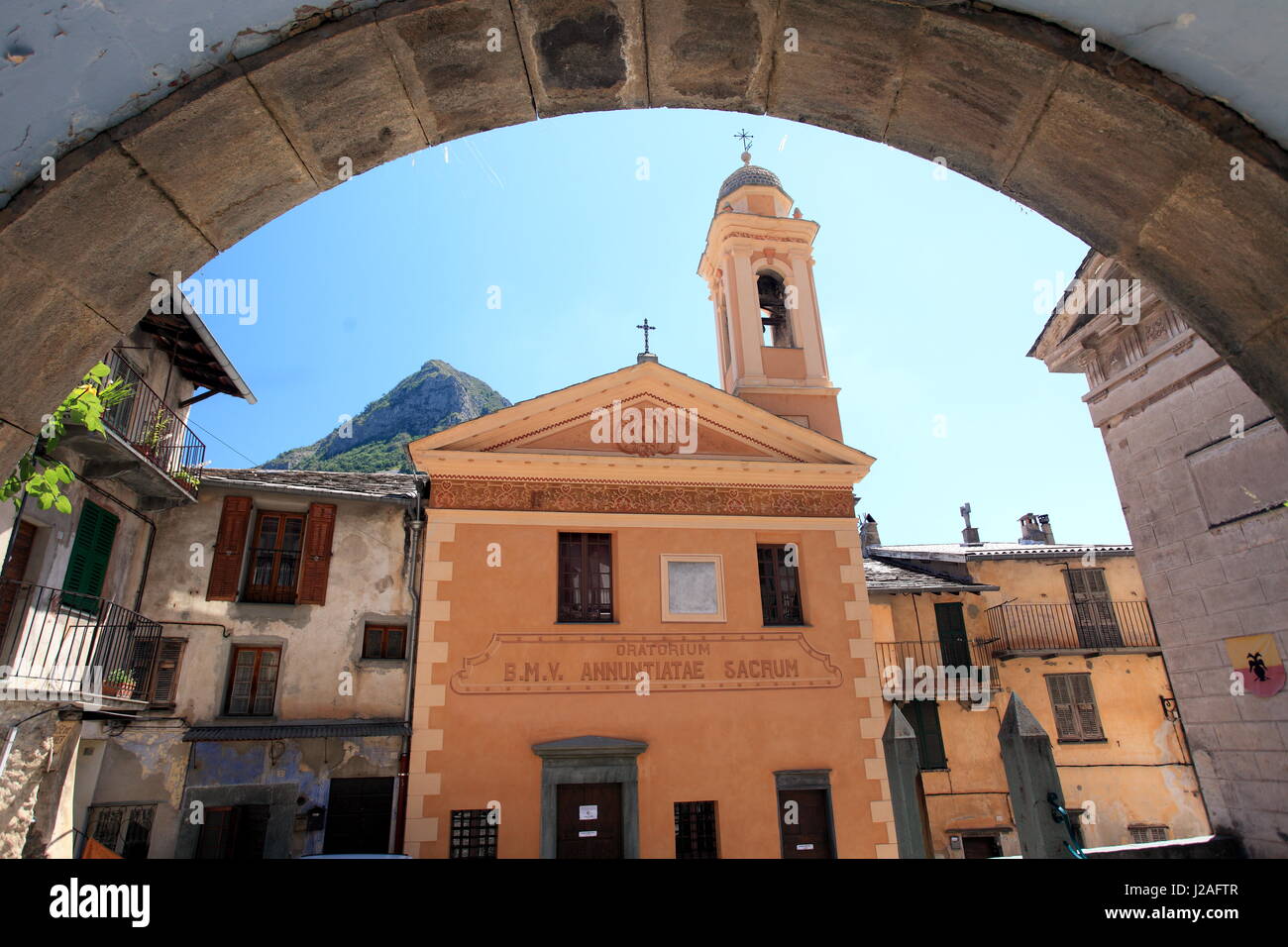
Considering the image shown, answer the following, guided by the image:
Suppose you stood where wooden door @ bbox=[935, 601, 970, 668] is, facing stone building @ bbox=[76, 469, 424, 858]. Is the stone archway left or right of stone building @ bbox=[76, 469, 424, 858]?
left

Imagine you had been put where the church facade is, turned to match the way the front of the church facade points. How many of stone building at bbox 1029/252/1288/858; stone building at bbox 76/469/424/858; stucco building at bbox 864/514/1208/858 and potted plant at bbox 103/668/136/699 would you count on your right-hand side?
2

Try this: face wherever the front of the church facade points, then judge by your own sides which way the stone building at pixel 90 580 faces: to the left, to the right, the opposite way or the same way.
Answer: to the left

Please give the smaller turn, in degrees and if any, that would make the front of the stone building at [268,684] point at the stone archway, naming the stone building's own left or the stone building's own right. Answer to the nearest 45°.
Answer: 0° — it already faces it

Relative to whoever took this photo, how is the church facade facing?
facing the viewer

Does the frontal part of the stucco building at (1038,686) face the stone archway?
yes

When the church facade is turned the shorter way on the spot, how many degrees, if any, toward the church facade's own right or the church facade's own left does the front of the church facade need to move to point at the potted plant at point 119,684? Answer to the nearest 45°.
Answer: approximately 90° to the church facade's own right

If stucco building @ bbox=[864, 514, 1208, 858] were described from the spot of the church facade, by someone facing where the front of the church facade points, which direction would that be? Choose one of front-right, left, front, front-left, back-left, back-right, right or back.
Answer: back-left

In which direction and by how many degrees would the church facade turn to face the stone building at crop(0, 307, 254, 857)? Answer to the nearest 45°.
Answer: approximately 90° to its right

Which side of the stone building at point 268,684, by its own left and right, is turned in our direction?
front

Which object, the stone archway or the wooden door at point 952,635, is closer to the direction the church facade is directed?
the stone archway

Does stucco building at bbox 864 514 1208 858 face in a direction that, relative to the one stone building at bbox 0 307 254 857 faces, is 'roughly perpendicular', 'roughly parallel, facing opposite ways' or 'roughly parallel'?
roughly perpendicular

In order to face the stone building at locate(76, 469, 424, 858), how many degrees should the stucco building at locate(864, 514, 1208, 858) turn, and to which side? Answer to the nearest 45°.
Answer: approximately 45° to its right

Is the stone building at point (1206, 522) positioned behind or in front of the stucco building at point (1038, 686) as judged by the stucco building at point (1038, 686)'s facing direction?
in front

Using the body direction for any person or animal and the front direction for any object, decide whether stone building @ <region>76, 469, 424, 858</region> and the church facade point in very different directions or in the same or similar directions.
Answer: same or similar directions

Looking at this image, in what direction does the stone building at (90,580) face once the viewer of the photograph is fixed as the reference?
facing the viewer and to the right of the viewer

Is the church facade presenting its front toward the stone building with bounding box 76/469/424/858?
no
